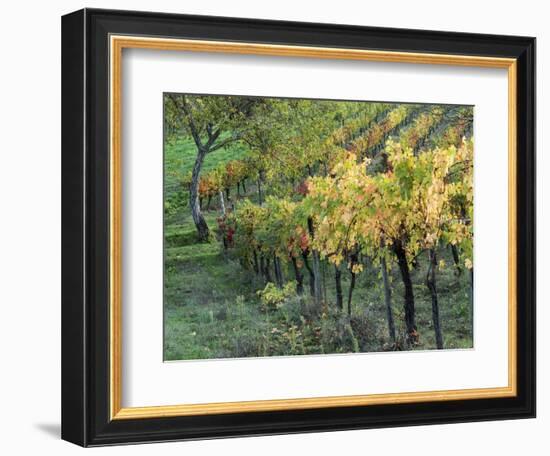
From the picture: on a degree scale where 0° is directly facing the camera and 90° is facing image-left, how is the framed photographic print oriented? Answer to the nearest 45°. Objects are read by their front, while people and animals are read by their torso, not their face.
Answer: approximately 315°
